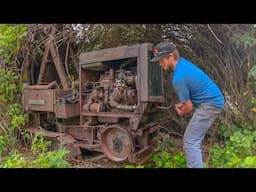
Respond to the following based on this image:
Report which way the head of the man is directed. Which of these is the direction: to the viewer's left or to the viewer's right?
to the viewer's left

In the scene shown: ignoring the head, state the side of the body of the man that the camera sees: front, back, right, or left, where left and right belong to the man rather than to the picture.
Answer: left

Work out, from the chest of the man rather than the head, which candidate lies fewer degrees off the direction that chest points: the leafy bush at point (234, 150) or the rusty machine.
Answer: the rusty machine

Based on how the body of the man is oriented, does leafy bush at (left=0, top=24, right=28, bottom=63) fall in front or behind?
in front
